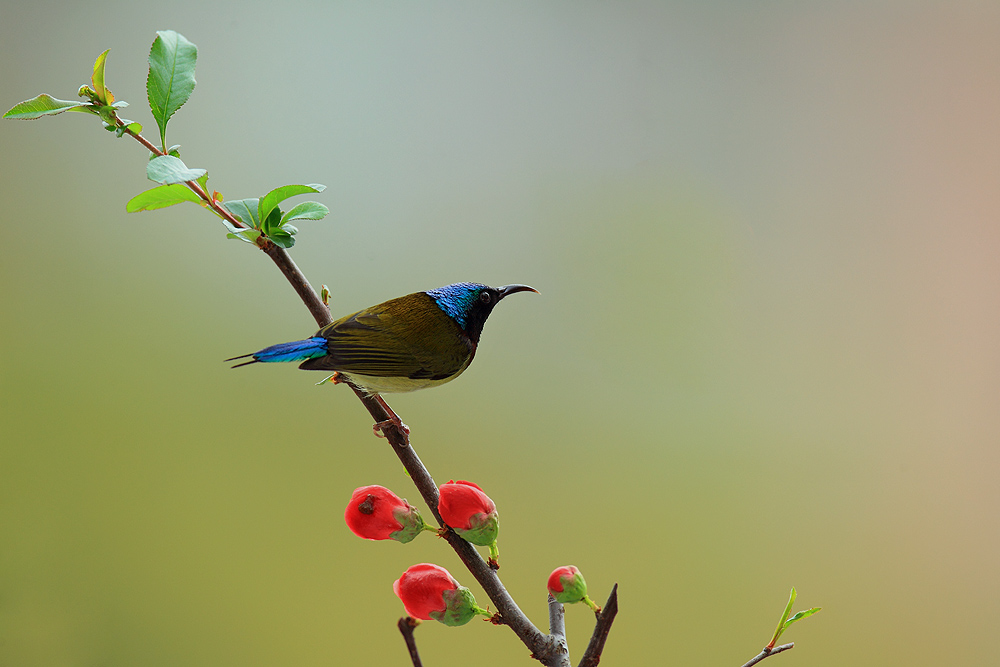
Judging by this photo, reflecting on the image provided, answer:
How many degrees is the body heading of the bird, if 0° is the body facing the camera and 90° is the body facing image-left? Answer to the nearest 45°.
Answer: approximately 270°
